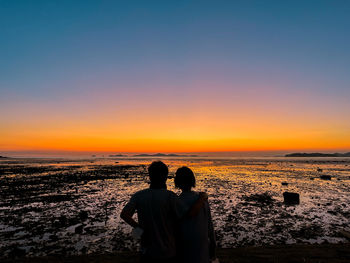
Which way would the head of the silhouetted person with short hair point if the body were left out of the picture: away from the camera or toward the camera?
away from the camera

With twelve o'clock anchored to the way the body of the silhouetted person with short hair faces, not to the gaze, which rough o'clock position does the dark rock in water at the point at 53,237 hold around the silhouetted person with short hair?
The dark rock in water is roughly at 11 o'clock from the silhouetted person with short hair.

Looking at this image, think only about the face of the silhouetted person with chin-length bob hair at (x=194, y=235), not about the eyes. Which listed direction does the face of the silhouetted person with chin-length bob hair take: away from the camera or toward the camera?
away from the camera

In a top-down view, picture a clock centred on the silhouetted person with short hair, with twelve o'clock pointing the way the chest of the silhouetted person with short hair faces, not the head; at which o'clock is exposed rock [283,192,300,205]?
The exposed rock is roughly at 1 o'clock from the silhouetted person with short hair.

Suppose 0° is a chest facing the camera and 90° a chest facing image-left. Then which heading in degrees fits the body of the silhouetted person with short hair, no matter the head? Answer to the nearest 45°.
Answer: approximately 180°

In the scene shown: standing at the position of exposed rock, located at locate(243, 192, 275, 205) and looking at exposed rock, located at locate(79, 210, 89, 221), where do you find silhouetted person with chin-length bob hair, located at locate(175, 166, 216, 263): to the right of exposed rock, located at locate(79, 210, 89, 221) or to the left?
left

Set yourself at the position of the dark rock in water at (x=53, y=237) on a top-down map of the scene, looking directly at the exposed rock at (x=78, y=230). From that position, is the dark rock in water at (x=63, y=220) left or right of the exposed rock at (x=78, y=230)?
left
